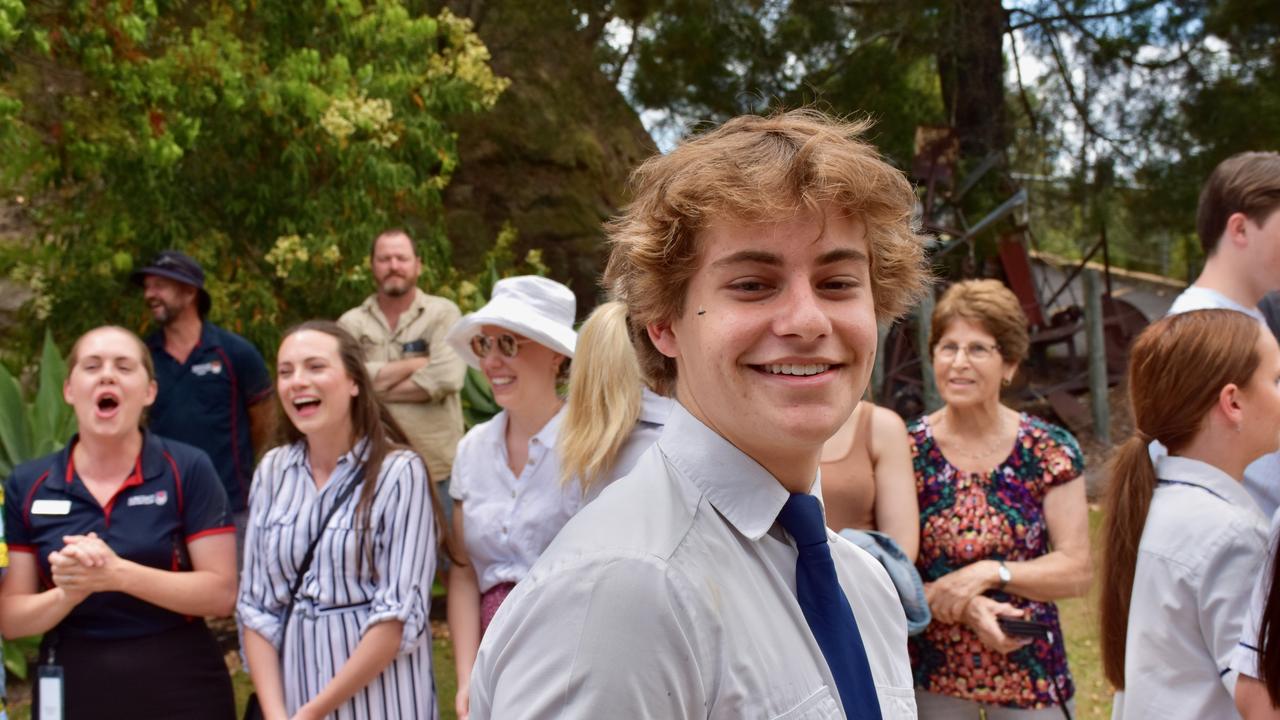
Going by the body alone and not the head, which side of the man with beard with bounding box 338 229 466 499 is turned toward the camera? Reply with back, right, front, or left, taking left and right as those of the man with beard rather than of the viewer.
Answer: front

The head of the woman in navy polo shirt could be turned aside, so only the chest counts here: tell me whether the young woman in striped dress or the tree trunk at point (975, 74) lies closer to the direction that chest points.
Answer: the young woman in striped dress

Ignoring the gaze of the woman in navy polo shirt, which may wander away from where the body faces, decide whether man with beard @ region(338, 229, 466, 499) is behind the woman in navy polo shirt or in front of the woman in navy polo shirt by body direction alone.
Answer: behind

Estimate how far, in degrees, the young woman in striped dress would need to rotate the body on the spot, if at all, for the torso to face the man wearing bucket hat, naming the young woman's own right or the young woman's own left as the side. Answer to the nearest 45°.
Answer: approximately 135° to the young woman's own right

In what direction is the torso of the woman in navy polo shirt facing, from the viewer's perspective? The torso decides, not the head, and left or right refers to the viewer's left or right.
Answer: facing the viewer

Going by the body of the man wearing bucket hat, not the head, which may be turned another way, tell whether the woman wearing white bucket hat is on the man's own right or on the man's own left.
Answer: on the man's own left

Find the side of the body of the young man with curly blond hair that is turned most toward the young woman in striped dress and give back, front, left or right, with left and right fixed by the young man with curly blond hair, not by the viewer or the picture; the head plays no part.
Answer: back

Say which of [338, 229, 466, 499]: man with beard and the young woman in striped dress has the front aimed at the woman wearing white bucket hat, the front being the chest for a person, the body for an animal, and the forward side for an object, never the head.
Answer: the man with beard

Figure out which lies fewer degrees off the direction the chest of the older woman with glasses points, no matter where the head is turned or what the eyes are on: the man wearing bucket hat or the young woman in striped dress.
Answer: the young woman in striped dress

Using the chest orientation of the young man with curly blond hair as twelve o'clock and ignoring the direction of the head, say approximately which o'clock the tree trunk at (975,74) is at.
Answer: The tree trunk is roughly at 8 o'clock from the young man with curly blond hair.

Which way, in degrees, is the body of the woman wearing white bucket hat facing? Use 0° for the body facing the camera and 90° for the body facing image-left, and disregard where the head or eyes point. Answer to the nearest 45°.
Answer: approximately 45°

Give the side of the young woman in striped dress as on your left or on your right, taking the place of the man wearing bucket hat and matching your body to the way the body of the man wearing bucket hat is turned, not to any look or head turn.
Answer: on your left

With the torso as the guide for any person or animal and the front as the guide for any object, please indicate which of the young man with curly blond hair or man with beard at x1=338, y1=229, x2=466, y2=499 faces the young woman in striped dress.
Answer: the man with beard

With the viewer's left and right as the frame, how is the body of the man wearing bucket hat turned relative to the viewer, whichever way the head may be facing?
facing the viewer and to the left of the viewer
